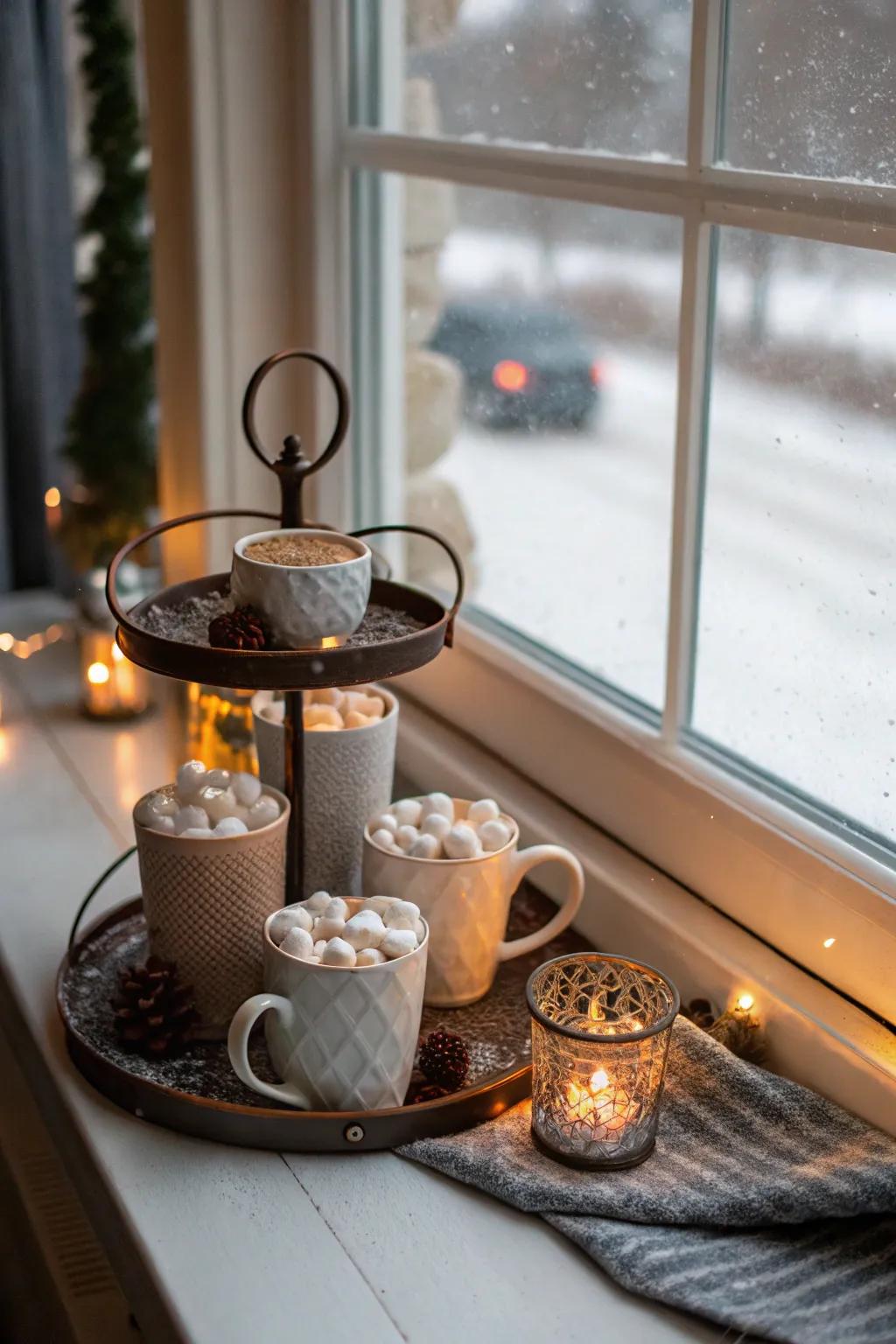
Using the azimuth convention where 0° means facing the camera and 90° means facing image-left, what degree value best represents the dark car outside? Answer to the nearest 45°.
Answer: approximately 135°

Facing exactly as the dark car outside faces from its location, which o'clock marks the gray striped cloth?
The gray striped cloth is roughly at 7 o'clock from the dark car outside.
